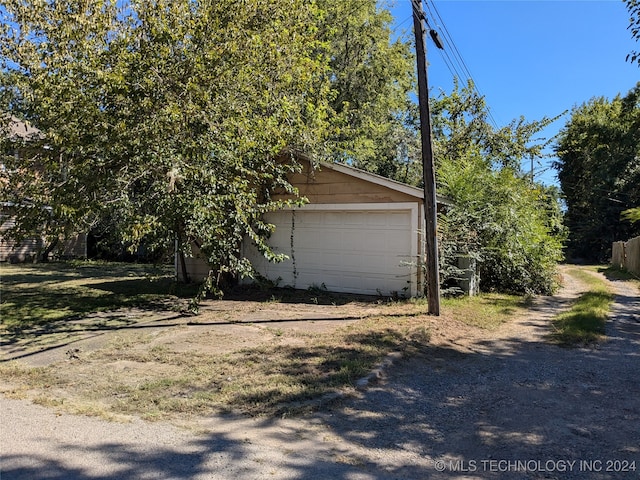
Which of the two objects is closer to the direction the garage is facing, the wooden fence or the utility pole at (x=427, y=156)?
the utility pole

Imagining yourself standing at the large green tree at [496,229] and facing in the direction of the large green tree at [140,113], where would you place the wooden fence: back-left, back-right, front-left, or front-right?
back-right

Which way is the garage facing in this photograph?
toward the camera

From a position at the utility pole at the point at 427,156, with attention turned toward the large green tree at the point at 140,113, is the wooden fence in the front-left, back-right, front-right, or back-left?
back-right

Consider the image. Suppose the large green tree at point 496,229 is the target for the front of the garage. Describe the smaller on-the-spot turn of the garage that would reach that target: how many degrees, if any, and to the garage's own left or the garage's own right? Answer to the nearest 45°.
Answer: approximately 90° to the garage's own left

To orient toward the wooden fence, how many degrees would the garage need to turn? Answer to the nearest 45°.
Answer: approximately 135° to its left

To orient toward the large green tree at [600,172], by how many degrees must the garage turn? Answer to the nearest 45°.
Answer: approximately 135° to its left

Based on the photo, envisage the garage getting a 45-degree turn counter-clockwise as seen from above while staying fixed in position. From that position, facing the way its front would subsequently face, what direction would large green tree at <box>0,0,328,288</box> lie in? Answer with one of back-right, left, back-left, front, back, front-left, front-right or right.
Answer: right

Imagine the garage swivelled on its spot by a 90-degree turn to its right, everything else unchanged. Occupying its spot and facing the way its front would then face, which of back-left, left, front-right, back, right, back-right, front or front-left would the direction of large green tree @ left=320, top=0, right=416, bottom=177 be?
right
